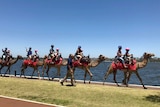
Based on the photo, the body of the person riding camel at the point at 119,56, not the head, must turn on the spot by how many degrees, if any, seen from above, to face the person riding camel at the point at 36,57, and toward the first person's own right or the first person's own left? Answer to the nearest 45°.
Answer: approximately 135° to the first person's own left

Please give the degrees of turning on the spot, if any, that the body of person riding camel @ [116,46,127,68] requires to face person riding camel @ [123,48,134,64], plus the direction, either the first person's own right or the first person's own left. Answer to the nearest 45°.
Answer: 0° — they already face them

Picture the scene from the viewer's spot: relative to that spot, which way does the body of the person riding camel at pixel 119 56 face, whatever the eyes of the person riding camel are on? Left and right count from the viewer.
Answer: facing to the right of the viewer
